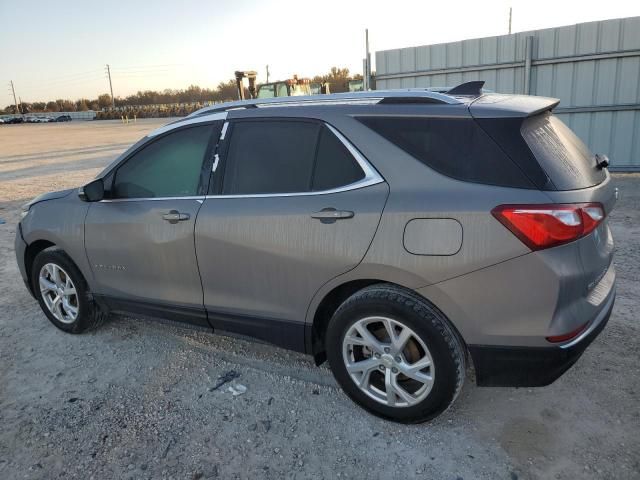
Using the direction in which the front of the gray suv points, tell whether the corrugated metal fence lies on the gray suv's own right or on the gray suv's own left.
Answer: on the gray suv's own right

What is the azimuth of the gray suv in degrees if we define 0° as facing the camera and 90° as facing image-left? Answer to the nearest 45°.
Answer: approximately 135°
